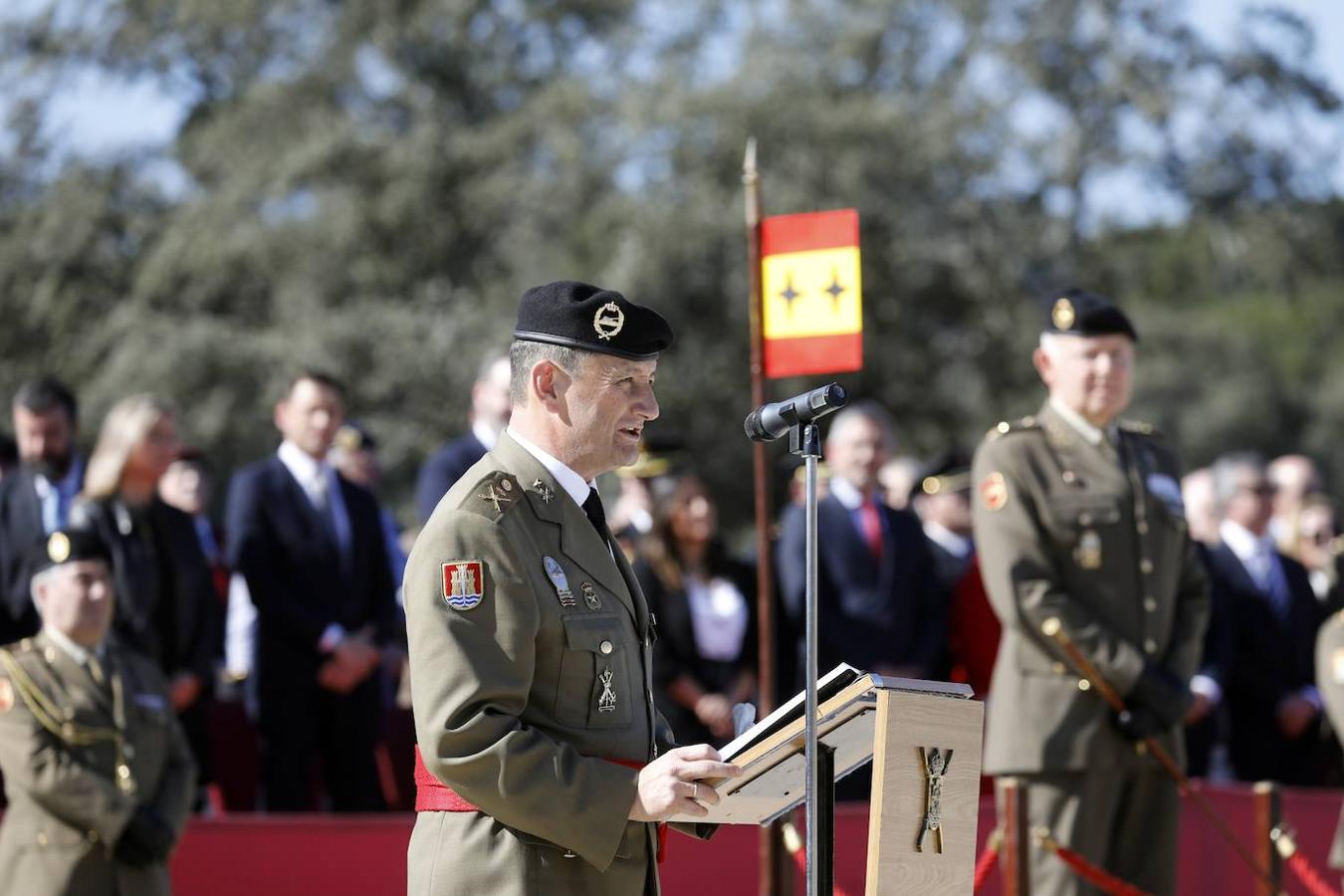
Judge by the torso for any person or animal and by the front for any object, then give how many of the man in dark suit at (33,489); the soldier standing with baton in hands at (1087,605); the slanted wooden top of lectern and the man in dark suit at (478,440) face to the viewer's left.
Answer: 1

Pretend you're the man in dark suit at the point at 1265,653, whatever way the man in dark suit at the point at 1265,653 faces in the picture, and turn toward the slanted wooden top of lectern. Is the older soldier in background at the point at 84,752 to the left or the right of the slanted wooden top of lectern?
right

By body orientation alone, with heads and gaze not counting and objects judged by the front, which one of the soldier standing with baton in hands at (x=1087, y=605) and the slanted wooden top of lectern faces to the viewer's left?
the slanted wooden top of lectern

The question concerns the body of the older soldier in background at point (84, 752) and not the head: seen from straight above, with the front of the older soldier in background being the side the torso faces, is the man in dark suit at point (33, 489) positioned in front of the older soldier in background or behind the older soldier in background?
behind

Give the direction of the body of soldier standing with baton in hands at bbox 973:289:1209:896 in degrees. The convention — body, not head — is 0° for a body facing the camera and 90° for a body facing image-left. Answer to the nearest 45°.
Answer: approximately 315°

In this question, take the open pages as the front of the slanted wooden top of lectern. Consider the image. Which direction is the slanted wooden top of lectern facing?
to the viewer's left

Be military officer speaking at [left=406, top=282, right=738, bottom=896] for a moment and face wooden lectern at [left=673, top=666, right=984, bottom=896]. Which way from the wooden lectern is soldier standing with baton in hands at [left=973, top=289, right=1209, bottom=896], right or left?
left

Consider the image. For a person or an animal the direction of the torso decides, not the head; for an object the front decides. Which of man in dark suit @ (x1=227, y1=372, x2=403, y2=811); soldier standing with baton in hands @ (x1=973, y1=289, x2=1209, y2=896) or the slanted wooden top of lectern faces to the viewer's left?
the slanted wooden top of lectern

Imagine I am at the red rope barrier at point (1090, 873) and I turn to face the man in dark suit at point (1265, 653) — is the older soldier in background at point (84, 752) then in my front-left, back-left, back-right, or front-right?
back-left

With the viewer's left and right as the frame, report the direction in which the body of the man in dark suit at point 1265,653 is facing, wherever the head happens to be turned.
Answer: facing the viewer and to the right of the viewer

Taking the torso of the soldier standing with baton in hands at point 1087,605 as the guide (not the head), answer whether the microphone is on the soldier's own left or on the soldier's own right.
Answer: on the soldier's own right

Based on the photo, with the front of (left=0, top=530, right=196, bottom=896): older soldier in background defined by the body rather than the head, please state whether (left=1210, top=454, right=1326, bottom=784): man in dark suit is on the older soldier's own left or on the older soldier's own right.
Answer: on the older soldier's own left

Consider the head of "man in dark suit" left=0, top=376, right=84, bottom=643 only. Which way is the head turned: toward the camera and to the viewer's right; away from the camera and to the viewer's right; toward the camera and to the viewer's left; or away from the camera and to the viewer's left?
toward the camera and to the viewer's right

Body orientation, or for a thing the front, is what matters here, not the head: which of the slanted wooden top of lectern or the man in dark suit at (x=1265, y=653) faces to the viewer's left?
the slanted wooden top of lectern
